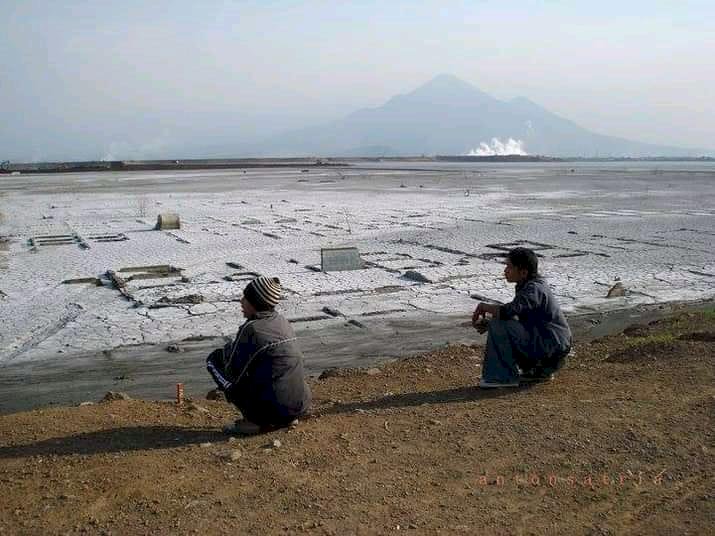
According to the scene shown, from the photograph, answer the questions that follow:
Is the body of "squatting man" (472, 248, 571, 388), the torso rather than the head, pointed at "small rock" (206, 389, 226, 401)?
yes

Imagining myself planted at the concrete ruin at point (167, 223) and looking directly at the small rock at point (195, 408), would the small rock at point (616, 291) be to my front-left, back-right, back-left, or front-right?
front-left

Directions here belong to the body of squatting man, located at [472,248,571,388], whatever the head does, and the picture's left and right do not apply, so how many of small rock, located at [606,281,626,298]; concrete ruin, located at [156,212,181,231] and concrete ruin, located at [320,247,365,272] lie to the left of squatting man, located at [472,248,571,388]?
0

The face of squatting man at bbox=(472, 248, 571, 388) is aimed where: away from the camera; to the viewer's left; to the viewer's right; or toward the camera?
to the viewer's left

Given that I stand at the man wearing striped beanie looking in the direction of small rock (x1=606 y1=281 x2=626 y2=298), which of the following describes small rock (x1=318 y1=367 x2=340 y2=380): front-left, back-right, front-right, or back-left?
front-left

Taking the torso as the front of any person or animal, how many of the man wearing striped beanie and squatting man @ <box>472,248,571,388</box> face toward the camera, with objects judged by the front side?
0

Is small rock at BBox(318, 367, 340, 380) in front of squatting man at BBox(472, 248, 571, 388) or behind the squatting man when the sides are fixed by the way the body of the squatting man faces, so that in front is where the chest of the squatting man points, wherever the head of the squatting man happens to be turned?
in front

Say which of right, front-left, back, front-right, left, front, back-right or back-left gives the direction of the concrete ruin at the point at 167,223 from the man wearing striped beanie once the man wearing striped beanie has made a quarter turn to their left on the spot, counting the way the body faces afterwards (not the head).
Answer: back-right

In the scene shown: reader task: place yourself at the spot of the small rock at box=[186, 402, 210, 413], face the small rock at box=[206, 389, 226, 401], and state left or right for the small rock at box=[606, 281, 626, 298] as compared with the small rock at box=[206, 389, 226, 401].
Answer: right

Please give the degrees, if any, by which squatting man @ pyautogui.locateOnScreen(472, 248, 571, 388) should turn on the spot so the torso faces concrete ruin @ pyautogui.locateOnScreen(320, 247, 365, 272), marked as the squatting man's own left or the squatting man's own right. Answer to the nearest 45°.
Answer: approximately 45° to the squatting man's own right

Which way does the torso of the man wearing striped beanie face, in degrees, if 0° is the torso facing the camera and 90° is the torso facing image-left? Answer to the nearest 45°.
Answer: approximately 135°

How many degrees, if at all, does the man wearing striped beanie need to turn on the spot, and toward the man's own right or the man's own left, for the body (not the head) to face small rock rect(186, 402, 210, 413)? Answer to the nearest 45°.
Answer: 0° — they already face it

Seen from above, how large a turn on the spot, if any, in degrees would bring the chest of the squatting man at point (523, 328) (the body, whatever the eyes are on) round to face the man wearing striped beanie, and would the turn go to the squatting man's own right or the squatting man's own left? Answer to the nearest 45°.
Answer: approximately 45° to the squatting man's own left

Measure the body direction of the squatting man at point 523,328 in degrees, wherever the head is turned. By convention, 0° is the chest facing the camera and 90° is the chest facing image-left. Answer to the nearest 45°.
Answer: approximately 90°

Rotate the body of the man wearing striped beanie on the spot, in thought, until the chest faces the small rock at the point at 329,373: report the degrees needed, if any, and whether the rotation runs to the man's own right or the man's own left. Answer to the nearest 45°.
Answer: approximately 45° to the man's own right
